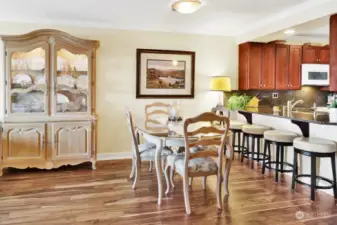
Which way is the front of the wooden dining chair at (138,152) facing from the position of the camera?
facing to the right of the viewer

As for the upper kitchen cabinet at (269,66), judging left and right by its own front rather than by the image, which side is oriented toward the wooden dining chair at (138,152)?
right

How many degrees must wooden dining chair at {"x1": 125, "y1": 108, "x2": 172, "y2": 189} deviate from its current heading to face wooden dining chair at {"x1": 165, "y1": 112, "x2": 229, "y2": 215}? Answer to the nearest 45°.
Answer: approximately 45° to its right

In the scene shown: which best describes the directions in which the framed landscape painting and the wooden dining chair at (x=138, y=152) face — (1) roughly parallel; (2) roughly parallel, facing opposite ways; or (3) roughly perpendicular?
roughly perpendicular

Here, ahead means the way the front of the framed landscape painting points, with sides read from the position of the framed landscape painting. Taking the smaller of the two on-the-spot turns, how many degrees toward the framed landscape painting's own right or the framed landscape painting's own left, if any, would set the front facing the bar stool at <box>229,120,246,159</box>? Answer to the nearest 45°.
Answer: approximately 90° to the framed landscape painting's own left

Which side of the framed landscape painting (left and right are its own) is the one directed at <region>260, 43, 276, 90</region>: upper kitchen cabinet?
left

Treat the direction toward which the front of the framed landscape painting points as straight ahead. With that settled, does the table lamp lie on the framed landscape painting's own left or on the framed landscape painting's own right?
on the framed landscape painting's own left

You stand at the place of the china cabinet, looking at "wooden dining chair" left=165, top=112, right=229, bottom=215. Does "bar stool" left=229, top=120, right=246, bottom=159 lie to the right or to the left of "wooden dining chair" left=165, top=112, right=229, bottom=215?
left

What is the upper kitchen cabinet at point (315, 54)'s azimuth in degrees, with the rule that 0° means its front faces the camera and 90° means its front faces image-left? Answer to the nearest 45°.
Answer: approximately 315°

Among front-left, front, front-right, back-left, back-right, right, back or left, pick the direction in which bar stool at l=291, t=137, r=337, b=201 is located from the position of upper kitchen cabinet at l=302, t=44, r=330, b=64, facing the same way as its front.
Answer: front-right

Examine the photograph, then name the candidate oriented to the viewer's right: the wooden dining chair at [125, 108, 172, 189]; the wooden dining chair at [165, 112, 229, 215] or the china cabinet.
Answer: the wooden dining chair at [125, 108, 172, 189]

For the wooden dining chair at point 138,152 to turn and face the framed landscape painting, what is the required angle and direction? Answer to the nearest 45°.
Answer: approximately 90° to its left
